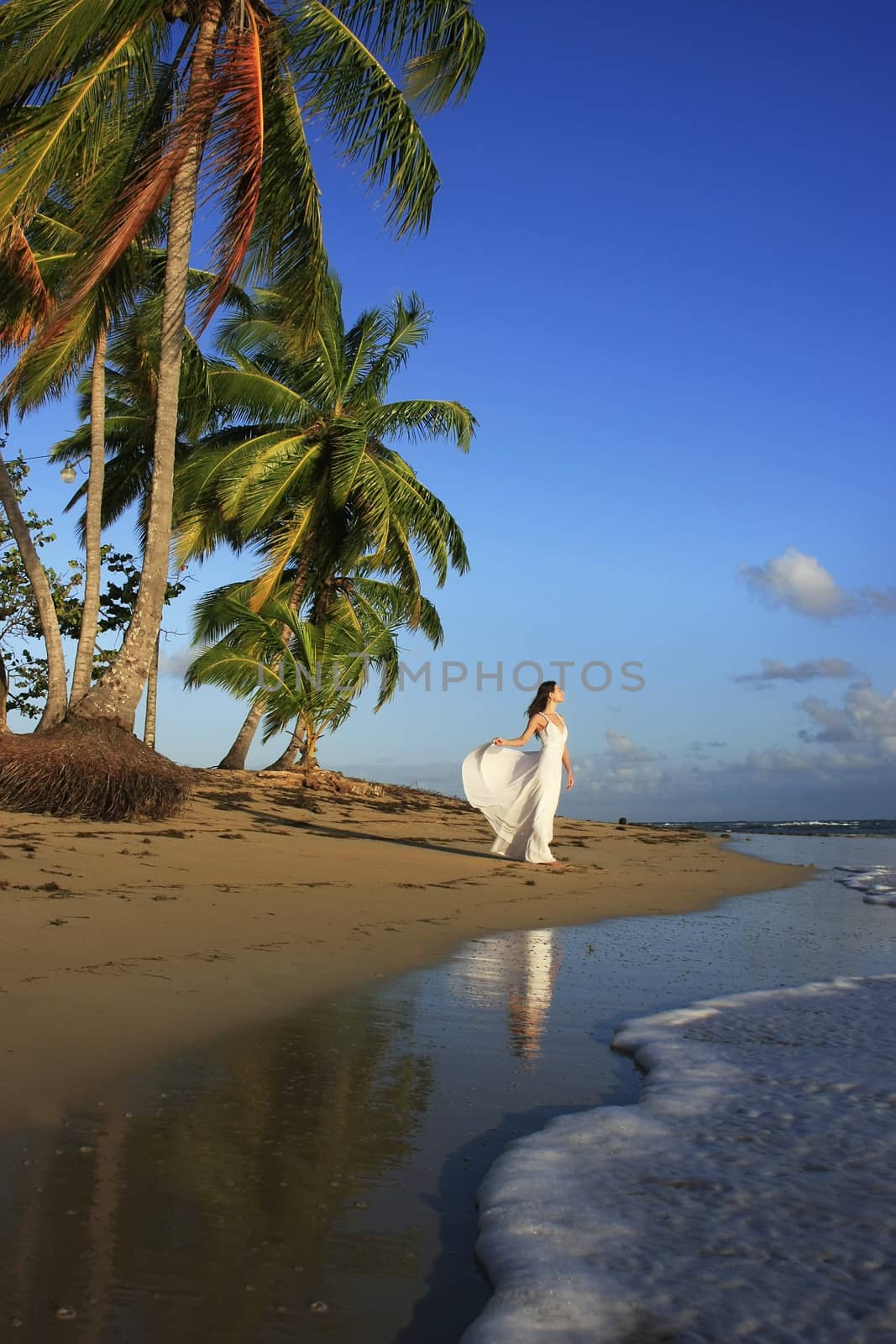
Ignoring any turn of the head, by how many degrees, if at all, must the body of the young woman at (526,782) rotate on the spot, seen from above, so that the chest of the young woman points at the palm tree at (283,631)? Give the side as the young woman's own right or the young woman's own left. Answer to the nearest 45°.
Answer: approximately 180°

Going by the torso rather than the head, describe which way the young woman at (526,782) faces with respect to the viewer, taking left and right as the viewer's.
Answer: facing the viewer and to the right of the viewer

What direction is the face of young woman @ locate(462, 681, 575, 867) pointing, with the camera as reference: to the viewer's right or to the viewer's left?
to the viewer's right

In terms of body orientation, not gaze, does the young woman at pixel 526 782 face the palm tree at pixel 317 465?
no
